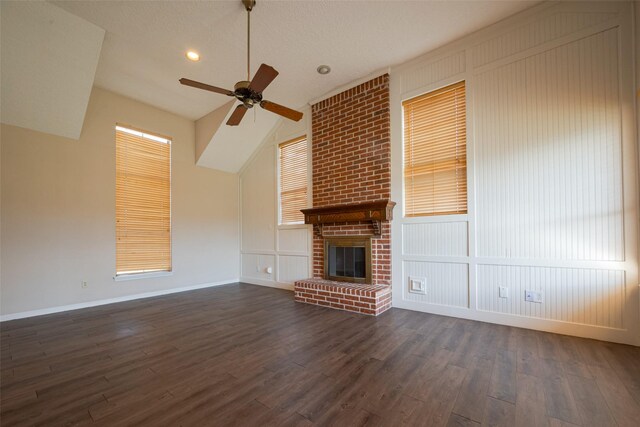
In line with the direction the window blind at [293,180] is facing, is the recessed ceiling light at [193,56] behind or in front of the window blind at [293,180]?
in front

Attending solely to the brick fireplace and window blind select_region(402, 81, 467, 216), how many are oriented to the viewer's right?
0

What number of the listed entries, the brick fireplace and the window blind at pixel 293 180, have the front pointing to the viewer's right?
0

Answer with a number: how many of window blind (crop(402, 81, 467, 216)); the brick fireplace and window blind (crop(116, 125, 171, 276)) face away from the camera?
0

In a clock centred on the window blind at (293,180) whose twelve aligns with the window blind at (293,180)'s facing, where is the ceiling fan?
The ceiling fan is roughly at 11 o'clock from the window blind.

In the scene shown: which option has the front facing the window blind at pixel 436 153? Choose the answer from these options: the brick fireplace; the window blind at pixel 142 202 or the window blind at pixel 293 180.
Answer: the window blind at pixel 142 202

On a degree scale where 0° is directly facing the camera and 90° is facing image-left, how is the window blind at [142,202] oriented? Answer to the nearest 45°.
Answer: approximately 315°

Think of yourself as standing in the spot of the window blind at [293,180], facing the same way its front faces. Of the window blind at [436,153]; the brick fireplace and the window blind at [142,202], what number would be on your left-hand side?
2

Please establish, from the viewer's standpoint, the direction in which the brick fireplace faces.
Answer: facing the viewer and to the left of the viewer

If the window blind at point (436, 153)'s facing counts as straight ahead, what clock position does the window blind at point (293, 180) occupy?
the window blind at point (293, 180) is roughly at 2 o'clock from the window blind at point (436, 153).

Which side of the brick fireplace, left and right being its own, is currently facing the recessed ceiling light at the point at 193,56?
front

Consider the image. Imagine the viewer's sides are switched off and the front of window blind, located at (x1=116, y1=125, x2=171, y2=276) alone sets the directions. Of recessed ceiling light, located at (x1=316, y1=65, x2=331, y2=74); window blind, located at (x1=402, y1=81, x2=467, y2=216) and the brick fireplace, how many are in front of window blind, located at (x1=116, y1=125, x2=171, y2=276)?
3

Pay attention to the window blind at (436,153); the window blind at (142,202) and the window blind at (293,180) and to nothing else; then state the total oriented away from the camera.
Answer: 0

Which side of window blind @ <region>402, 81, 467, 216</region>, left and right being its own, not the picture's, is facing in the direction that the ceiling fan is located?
front

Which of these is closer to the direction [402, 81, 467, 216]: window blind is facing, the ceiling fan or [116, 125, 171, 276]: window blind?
the ceiling fan

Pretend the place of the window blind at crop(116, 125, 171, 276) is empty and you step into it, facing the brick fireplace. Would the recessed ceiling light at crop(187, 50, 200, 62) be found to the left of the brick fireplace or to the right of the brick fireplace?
right
